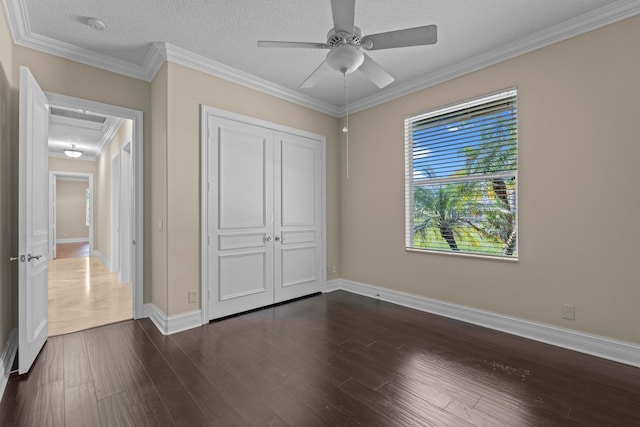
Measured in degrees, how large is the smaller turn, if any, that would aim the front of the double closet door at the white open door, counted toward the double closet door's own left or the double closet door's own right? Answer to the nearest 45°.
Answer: approximately 90° to the double closet door's own right

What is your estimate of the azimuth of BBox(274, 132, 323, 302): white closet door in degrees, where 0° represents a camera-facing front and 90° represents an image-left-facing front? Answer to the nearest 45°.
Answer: approximately 315°

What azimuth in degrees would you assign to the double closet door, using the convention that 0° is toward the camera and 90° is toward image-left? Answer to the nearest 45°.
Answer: approximately 315°

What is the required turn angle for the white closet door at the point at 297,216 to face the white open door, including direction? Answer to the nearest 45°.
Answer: approximately 90° to its right

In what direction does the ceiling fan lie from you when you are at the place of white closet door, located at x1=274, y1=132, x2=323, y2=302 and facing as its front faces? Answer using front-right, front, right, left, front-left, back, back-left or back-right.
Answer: front-right
